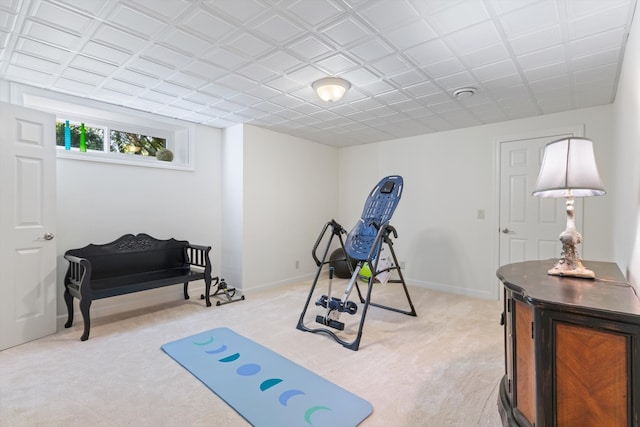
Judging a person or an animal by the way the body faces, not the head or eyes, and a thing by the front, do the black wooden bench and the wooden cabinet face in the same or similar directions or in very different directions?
very different directions

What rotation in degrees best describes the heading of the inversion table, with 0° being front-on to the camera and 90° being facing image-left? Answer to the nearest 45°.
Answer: approximately 45°

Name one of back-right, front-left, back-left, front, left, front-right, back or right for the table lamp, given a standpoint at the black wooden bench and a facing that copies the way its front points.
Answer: front

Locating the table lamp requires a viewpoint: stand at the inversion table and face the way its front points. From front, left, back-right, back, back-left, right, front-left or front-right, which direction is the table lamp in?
left

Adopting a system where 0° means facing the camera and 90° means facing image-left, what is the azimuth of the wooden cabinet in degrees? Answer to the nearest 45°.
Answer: approximately 90°

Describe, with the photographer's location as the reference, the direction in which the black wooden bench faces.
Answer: facing the viewer and to the right of the viewer

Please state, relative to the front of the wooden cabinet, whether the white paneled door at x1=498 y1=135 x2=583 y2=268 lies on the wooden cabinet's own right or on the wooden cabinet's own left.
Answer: on the wooden cabinet's own right

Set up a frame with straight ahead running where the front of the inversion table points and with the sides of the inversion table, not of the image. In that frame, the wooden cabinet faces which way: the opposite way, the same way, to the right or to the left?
to the right
